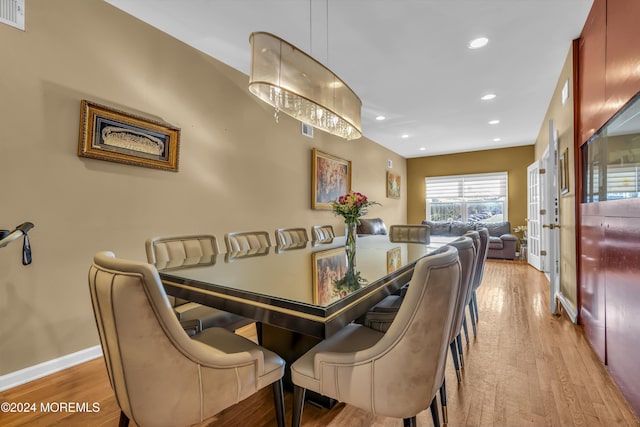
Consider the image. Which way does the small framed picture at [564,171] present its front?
to the viewer's left

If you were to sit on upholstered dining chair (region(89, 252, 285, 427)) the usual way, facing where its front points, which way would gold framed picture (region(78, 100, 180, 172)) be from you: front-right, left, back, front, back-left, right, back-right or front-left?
front-left

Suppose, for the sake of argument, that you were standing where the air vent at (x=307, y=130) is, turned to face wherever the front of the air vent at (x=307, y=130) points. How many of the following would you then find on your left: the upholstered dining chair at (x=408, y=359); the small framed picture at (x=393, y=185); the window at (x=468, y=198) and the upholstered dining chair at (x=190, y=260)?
2

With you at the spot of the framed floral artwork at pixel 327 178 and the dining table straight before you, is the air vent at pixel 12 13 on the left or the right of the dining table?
right

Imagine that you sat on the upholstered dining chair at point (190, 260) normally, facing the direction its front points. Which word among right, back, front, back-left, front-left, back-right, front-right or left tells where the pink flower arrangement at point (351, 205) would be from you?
front-left

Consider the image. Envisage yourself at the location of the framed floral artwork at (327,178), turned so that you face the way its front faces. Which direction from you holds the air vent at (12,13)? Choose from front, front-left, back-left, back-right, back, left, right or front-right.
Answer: right

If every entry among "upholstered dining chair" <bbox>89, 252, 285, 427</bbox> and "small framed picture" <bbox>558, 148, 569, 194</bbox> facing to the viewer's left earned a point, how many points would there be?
1

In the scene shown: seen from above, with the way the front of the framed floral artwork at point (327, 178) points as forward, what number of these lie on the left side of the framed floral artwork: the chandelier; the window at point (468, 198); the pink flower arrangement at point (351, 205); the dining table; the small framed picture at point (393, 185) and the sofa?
3

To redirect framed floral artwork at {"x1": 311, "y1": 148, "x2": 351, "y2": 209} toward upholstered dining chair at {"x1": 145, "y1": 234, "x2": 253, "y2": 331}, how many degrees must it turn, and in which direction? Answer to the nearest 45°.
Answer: approximately 45° to its right

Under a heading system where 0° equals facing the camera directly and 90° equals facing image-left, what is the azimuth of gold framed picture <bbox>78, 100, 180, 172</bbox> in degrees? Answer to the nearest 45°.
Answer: approximately 315°

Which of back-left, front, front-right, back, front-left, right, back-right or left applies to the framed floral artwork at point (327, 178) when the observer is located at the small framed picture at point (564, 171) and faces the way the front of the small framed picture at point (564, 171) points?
front

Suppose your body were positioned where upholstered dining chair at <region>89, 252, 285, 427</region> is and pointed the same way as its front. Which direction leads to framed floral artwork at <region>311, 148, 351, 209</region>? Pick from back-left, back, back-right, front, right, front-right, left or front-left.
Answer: front

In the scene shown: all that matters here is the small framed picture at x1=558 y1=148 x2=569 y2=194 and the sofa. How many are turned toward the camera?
1

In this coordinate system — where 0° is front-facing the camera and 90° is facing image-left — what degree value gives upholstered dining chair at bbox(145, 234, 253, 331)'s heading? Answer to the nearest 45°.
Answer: approximately 315°

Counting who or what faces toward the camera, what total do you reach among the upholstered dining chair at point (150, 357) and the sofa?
1
